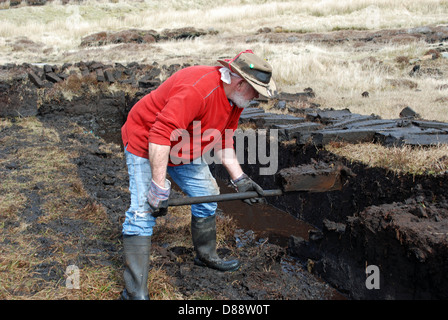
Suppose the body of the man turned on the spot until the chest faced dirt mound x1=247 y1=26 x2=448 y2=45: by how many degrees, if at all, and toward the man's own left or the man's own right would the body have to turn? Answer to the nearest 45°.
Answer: approximately 45° to the man's own left

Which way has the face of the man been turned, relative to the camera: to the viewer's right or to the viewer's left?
to the viewer's right

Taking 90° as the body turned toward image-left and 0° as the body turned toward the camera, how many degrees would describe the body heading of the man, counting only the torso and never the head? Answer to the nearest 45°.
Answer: approximately 270°
